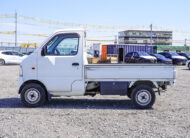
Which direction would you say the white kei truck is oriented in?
to the viewer's left
